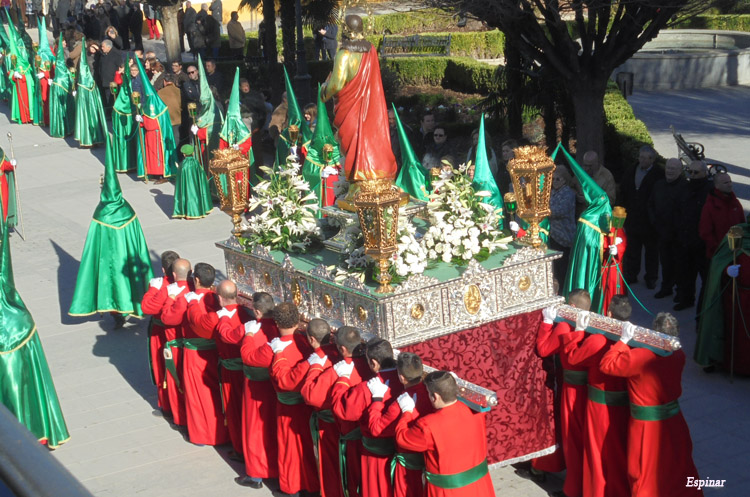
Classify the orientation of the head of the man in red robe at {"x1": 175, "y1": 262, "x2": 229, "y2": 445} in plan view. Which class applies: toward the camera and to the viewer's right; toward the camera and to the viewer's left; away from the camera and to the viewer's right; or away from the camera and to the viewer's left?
away from the camera and to the viewer's left

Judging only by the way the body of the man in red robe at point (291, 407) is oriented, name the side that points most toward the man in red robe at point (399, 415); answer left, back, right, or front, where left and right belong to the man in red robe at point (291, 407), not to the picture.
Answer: back

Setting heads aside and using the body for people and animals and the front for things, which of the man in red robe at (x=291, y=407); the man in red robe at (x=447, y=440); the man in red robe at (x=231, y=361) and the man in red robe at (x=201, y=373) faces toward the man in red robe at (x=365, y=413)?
the man in red robe at (x=447, y=440)

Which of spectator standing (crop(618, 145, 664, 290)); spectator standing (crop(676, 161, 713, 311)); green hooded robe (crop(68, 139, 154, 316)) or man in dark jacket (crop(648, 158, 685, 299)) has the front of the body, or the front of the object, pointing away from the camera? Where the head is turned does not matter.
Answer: the green hooded robe

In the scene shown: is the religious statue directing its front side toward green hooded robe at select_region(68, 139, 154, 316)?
yes

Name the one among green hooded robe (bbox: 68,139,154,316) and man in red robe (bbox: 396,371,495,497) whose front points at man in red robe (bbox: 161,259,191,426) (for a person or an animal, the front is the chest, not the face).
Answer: man in red robe (bbox: 396,371,495,497)

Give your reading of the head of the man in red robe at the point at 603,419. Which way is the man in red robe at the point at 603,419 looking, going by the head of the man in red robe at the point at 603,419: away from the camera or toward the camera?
away from the camera

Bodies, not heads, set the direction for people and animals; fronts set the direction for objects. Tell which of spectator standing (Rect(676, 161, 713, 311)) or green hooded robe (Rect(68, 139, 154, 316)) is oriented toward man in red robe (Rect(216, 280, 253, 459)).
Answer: the spectator standing

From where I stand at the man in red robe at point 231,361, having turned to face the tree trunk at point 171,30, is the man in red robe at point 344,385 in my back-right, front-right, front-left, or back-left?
back-right

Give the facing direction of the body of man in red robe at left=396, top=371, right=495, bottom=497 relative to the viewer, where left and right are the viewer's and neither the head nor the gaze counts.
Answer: facing away from the viewer and to the left of the viewer

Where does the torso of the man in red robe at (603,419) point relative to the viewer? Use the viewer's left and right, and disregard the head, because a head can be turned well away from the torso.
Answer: facing away from the viewer and to the left of the viewer

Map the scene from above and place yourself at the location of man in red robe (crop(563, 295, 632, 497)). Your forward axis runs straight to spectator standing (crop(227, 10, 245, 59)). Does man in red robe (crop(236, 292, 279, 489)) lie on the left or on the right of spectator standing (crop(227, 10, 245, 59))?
left
